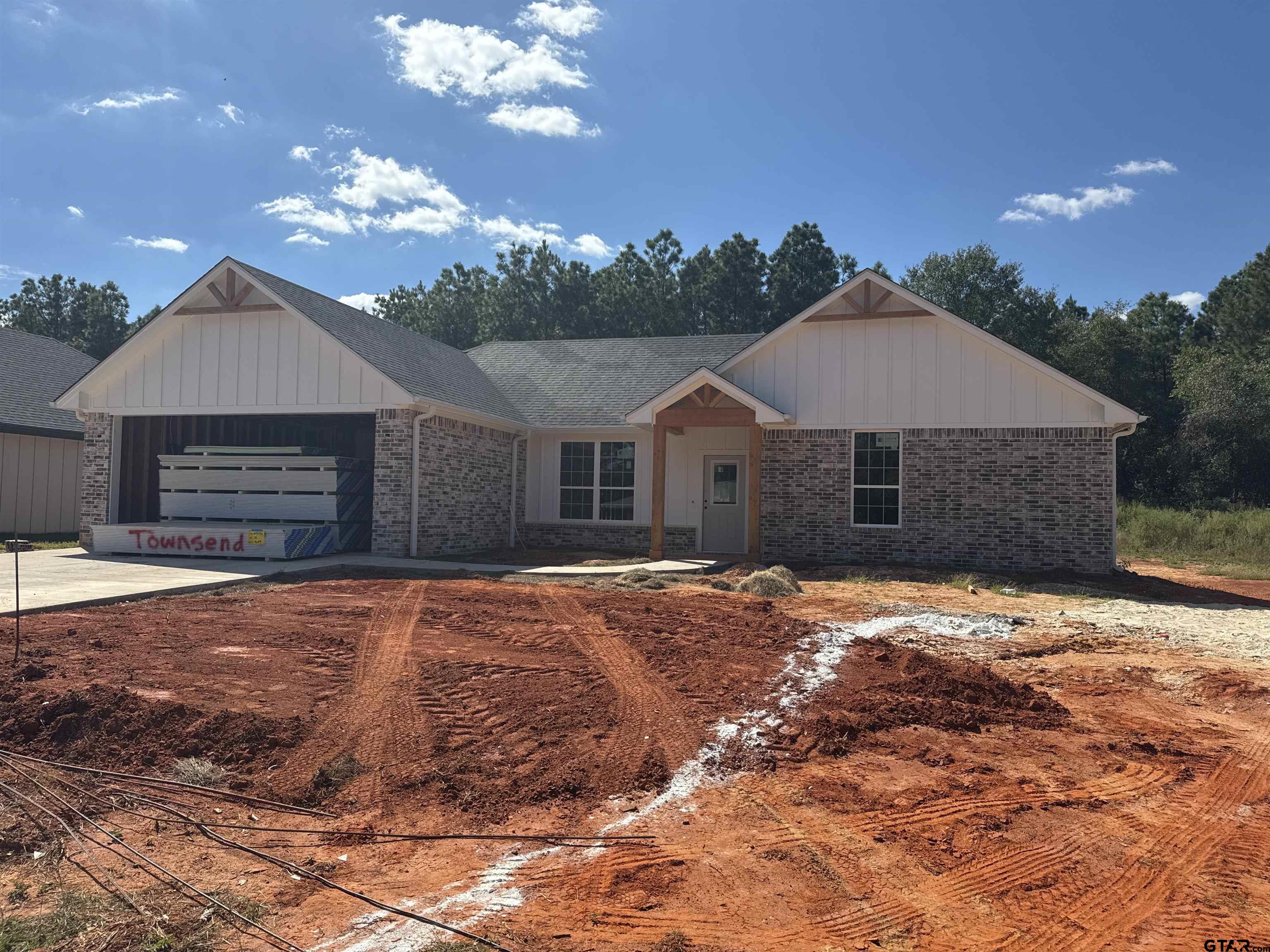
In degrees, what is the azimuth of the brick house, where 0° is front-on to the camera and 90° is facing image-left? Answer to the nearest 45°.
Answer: approximately 0°

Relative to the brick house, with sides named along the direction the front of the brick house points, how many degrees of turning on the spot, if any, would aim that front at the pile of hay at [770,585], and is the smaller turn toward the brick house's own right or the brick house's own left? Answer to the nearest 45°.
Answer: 0° — it already faces it

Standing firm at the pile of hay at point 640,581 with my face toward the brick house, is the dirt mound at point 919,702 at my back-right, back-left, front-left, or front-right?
back-right

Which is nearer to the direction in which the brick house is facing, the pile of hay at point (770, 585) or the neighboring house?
the pile of hay

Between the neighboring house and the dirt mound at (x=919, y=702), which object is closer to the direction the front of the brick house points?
the dirt mound

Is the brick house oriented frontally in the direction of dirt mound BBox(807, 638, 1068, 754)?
yes
